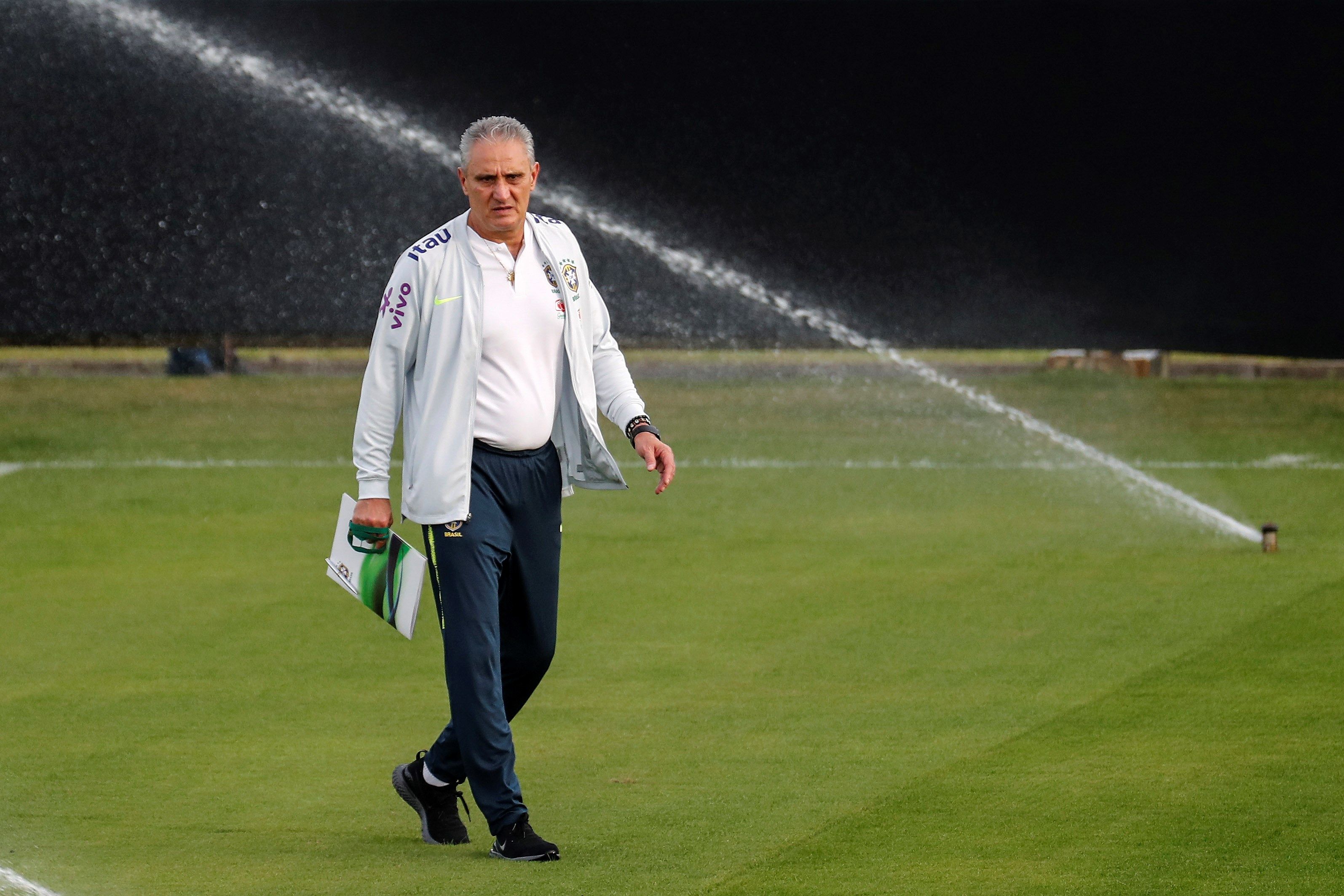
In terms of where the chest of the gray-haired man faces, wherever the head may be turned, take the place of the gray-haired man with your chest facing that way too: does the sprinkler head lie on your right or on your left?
on your left

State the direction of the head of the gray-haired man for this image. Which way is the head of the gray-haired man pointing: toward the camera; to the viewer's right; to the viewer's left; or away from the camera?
toward the camera

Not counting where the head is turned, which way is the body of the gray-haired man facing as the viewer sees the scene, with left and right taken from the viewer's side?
facing the viewer and to the right of the viewer

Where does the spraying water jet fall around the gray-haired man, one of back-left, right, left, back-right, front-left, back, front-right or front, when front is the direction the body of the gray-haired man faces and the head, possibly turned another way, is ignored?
back-left
